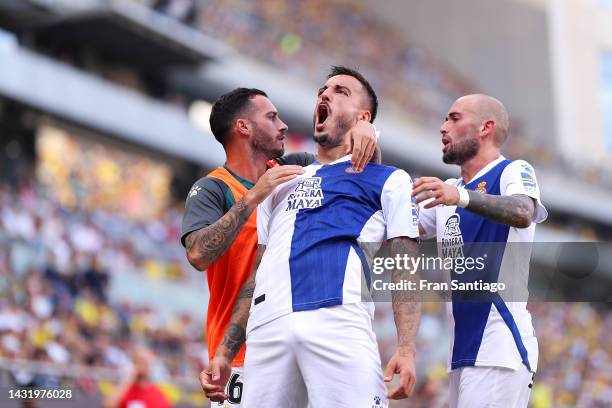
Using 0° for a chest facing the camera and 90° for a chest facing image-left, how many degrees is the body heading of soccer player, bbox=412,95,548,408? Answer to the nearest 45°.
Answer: approximately 45°

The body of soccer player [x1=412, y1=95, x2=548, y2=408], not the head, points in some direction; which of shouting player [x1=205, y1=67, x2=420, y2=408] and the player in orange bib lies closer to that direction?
the shouting player

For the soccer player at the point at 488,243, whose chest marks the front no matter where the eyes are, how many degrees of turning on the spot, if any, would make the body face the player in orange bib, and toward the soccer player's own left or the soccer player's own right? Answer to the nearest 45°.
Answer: approximately 45° to the soccer player's own right

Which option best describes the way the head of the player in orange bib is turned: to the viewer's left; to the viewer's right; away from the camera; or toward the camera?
to the viewer's right

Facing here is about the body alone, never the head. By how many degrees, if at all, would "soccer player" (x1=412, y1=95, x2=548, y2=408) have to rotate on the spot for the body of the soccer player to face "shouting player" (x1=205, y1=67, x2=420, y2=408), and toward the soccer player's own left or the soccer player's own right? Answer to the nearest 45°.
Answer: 0° — they already face them

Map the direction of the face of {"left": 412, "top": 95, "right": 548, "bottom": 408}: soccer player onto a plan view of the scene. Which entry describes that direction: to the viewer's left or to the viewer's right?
to the viewer's left
